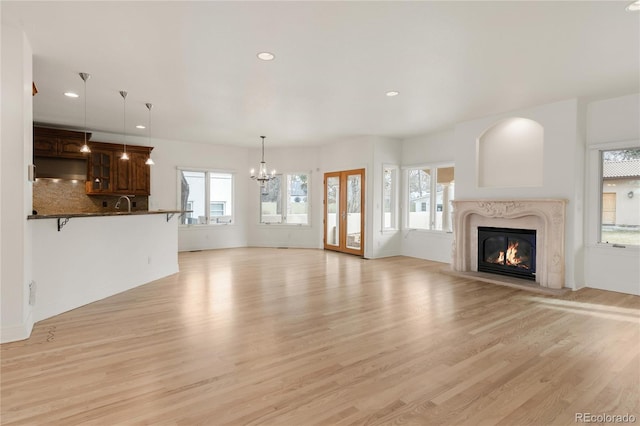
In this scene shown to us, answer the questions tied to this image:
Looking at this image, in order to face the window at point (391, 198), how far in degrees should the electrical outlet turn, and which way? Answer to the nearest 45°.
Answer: approximately 45° to its left

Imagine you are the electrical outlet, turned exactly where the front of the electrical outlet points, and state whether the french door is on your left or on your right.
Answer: on your left

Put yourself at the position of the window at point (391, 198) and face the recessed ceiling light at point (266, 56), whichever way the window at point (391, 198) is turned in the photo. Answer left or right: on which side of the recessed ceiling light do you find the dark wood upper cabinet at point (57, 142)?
right

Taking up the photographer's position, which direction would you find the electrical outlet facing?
facing the viewer and to the right of the viewer

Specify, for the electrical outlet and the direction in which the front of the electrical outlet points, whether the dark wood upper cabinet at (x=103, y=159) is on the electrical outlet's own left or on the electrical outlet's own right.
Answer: on the electrical outlet's own left

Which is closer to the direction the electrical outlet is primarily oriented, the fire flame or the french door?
the fire flame

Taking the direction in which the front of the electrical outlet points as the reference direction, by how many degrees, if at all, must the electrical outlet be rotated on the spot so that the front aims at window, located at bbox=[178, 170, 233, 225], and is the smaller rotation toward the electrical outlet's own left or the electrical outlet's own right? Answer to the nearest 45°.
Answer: approximately 90° to the electrical outlet's own left

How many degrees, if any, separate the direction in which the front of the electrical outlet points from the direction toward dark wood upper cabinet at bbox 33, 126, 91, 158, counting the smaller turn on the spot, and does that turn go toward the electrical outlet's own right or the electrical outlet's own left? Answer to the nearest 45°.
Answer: approximately 135° to the electrical outlet's own left

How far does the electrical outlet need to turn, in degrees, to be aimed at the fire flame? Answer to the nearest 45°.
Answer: approximately 45° to its left

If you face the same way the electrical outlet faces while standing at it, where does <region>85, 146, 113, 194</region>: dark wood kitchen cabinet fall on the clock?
The dark wood kitchen cabinet is roughly at 8 o'clock from the electrical outlet.

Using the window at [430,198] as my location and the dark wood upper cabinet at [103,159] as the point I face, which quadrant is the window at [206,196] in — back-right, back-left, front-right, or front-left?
front-right
